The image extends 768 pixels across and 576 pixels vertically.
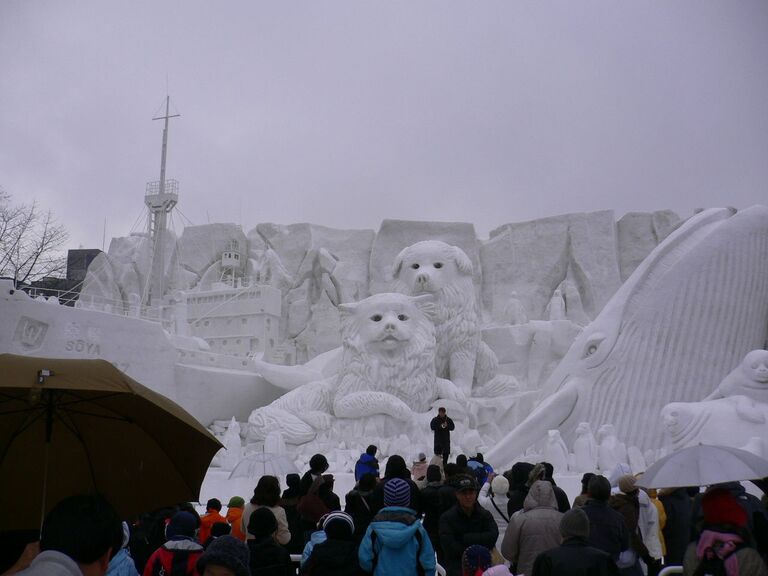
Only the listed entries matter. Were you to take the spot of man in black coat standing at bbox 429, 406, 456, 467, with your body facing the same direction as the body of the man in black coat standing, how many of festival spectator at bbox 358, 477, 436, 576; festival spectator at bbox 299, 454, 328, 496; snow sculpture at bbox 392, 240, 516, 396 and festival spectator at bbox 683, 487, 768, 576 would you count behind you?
1

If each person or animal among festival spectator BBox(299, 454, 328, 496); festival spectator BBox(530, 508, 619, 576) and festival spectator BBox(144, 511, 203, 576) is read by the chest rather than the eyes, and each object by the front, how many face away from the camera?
3

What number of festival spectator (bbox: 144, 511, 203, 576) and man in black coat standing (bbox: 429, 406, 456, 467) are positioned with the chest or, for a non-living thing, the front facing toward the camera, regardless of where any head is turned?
1

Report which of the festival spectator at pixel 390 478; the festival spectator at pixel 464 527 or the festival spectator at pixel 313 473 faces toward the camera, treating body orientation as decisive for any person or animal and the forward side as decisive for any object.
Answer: the festival spectator at pixel 464 527

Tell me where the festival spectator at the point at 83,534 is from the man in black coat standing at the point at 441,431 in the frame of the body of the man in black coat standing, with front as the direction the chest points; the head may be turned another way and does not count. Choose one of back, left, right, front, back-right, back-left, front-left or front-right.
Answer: front

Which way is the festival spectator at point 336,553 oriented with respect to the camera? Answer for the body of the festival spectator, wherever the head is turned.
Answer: away from the camera

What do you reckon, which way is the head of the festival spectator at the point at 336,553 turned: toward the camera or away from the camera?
away from the camera

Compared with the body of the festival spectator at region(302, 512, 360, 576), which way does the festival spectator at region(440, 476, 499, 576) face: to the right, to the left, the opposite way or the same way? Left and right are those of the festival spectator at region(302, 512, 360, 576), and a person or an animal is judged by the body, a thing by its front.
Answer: the opposite way

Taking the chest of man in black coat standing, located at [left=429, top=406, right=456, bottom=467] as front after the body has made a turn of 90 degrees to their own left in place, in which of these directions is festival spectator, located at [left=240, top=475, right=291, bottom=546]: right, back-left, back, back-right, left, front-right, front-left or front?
right

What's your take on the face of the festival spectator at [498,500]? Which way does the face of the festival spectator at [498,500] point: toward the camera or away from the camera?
away from the camera

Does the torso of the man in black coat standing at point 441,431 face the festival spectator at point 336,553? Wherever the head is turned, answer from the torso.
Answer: yes

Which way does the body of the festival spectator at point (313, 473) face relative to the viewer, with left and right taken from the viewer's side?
facing away from the viewer

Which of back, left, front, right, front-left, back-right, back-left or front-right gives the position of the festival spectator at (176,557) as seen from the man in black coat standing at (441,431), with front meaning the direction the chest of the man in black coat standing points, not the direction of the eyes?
front

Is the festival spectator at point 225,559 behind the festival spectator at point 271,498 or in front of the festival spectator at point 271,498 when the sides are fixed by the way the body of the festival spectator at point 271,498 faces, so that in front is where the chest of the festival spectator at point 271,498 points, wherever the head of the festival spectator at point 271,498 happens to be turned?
behind

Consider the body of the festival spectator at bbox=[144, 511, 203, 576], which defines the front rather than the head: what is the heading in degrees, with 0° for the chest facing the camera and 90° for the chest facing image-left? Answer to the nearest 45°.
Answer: approximately 180°

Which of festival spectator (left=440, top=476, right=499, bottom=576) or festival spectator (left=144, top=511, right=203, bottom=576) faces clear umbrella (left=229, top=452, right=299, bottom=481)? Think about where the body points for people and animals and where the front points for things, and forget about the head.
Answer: festival spectator (left=144, top=511, right=203, bottom=576)
